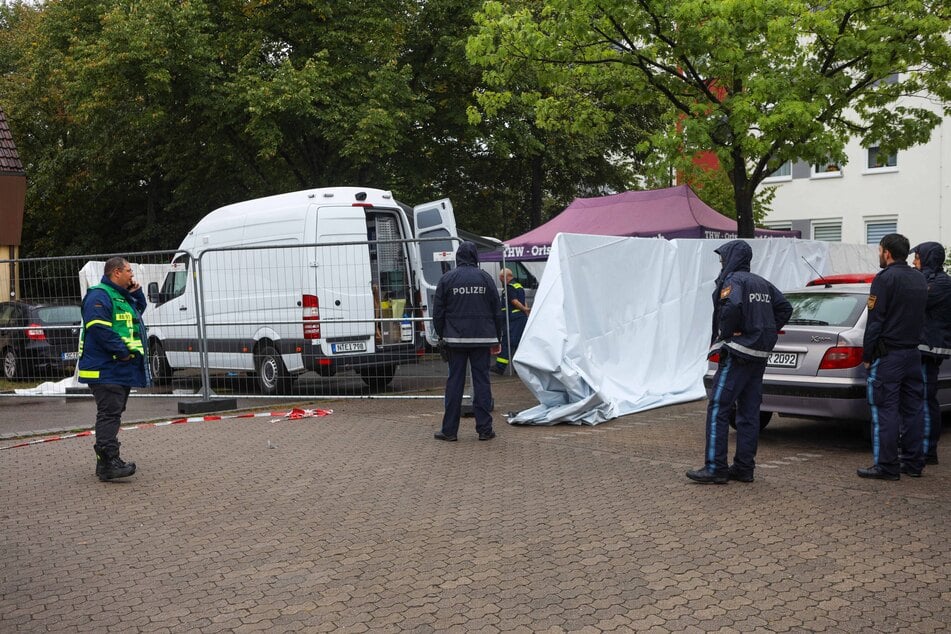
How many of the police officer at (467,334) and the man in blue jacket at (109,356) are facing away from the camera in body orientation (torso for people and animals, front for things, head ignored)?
1

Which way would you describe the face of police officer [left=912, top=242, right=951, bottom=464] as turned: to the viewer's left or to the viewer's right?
to the viewer's left

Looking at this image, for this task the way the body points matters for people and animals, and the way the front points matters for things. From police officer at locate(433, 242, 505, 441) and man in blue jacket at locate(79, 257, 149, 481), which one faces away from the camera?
the police officer

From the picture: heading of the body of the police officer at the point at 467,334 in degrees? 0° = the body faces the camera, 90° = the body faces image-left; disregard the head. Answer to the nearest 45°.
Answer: approximately 180°

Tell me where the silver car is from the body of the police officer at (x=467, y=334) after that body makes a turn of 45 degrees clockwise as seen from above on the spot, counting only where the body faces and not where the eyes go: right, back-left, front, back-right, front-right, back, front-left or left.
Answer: front-right

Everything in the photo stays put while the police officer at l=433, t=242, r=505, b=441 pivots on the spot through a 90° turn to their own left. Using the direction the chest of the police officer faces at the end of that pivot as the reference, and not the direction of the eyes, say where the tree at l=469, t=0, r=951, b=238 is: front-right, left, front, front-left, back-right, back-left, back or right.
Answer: back-right

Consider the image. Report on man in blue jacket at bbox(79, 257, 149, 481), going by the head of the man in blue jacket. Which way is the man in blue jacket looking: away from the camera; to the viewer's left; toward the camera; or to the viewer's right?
to the viewer's right

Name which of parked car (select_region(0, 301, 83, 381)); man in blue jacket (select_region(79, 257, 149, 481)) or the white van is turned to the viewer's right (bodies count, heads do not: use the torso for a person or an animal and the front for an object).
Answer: the man in blue jacket

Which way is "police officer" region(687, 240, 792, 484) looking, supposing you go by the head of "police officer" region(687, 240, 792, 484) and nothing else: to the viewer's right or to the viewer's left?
to the viewer's left
